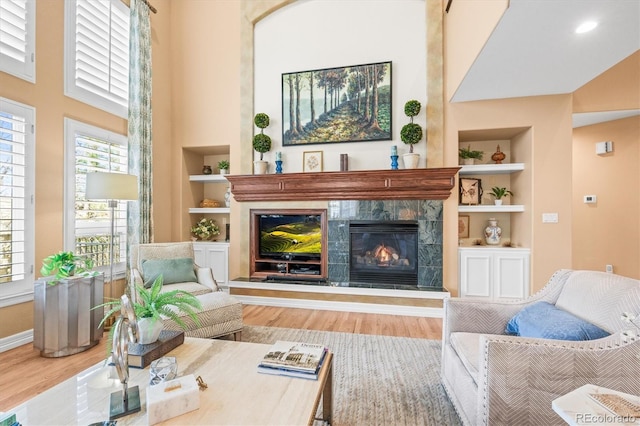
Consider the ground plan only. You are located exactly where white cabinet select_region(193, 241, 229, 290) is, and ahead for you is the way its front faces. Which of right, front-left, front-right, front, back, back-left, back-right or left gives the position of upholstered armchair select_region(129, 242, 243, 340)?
front

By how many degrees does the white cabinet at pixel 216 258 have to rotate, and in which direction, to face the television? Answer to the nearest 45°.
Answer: approximately 45° to its left

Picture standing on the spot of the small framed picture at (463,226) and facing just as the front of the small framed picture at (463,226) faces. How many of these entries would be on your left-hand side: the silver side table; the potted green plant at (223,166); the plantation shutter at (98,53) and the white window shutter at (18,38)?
0

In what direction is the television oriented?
toward the camera

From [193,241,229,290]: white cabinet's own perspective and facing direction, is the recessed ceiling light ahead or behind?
ahead

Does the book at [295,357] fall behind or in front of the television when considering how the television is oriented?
in front

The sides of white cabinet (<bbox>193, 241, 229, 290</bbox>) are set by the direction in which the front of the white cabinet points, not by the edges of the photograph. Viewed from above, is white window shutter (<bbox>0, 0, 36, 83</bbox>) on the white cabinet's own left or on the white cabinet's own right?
on the white cabinet's own right

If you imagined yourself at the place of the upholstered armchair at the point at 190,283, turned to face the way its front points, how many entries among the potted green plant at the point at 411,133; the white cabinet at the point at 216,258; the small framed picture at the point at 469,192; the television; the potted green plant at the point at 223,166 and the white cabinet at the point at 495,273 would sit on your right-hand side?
0

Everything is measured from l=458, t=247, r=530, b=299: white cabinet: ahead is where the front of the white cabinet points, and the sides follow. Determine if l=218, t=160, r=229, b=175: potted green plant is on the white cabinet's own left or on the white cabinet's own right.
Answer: on the white cabinet's own right

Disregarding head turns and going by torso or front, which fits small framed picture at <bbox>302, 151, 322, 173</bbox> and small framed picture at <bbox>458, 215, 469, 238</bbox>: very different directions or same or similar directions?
same or similar directions

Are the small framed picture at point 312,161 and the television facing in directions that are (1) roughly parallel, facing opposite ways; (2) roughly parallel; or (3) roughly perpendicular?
roughly parallel

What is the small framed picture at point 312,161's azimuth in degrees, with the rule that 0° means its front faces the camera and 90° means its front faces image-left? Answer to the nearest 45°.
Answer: approximately 0°

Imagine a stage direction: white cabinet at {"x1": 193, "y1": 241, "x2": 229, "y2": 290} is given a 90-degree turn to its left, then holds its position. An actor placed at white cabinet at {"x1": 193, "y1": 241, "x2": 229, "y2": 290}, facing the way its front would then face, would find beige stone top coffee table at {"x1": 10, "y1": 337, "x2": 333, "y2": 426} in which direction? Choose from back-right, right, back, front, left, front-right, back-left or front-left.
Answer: right

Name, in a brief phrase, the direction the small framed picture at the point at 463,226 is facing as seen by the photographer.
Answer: facing the viewer

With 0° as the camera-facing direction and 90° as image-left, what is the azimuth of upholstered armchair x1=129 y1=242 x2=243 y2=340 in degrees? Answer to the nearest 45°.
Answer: approximately 315°
